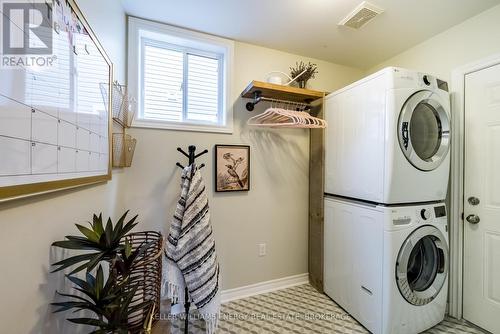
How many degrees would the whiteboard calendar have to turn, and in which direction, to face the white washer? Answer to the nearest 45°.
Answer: approximately 45° to its left

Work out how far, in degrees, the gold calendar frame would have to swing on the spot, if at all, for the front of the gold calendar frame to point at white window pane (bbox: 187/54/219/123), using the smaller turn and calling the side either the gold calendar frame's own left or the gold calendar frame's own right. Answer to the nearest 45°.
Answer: approximately 90° to the gold calendar frame's own left

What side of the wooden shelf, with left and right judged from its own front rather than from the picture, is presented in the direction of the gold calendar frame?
right

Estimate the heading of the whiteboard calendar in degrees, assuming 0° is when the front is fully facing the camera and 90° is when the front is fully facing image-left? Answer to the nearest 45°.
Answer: approximately 315°

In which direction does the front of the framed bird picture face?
toward the camera

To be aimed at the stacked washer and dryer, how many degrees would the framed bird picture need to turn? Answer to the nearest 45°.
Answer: approximately 45° to its left

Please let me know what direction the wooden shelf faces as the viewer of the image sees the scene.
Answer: facing the viewer and to the right of the viewer

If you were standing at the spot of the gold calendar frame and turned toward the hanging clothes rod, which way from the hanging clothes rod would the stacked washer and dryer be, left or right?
right

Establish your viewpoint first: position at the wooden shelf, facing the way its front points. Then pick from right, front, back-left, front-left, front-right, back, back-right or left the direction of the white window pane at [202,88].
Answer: back-right

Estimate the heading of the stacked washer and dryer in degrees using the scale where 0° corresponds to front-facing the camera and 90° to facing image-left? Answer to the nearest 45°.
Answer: approximately 315°

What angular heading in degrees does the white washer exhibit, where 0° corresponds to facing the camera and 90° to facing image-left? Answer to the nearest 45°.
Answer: approximately 315°
